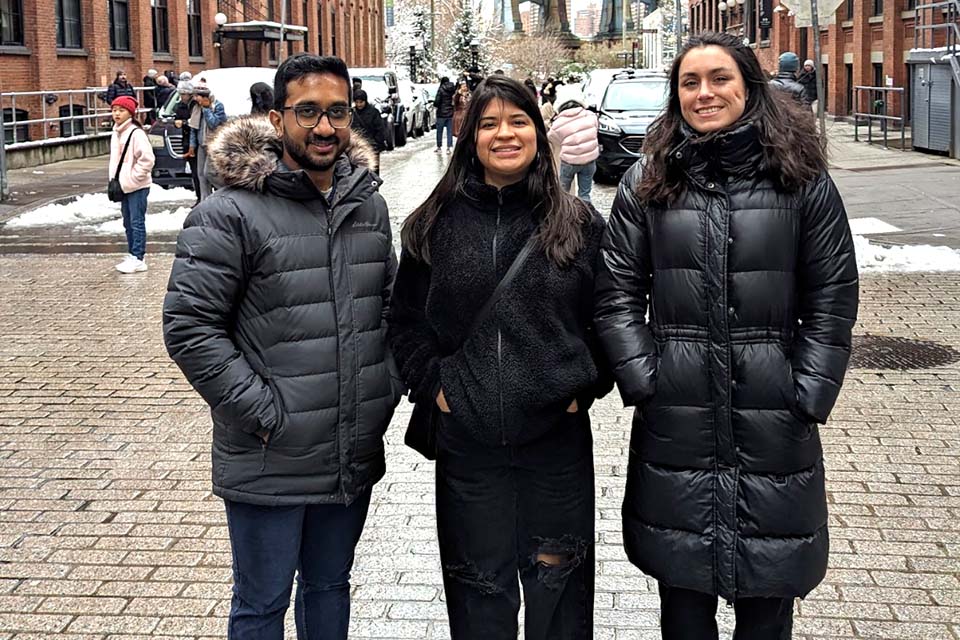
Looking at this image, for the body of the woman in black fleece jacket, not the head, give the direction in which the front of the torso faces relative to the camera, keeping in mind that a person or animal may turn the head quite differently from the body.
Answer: toward the camera

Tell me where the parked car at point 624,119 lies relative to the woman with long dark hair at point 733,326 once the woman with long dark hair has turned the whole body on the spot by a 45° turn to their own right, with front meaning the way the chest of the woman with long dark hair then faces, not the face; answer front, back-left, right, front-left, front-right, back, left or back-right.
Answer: back-right

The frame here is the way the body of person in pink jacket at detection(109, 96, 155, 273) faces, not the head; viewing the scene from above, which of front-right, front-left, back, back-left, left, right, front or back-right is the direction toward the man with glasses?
front-left

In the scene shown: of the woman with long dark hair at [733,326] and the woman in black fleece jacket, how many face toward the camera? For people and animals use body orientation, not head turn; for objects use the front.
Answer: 2

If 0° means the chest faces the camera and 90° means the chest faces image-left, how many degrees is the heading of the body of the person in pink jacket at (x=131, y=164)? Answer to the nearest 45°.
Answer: approximately 45°

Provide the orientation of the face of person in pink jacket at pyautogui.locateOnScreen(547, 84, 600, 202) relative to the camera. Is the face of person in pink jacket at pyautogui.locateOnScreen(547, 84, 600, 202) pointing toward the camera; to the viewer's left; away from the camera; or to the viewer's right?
away from the camera

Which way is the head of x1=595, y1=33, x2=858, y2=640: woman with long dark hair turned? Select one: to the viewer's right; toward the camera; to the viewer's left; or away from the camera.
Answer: toward the camera

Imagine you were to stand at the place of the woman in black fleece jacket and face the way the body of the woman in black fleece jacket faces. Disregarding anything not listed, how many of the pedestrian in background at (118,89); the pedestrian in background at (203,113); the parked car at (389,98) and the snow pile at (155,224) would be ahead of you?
0

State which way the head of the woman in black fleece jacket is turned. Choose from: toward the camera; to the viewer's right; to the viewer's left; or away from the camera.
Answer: toward the camera

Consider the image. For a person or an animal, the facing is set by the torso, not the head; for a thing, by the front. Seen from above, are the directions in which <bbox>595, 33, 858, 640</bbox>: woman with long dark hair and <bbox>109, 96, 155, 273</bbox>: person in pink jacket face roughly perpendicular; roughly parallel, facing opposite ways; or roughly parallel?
roughly parallel

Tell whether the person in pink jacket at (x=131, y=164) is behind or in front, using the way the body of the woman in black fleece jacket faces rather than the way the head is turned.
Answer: behind

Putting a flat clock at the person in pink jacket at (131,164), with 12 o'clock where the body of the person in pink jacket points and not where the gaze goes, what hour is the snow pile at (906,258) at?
The snow pile is roughly at 8 o'clock from the person in pink jacket.

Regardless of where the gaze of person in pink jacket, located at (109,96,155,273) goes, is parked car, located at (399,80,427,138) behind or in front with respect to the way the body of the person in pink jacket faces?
behind

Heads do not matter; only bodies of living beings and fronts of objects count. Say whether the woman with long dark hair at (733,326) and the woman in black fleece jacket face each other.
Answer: no

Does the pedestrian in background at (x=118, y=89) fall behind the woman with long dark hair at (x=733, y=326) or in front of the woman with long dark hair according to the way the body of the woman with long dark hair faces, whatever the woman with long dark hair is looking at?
behind

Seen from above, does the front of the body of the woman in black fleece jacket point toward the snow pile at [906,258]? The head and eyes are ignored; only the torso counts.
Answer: no

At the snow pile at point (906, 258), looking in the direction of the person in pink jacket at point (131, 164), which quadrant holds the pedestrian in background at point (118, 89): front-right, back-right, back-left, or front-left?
front-right

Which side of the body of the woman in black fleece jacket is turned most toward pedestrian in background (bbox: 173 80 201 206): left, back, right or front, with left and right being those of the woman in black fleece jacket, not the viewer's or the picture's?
back

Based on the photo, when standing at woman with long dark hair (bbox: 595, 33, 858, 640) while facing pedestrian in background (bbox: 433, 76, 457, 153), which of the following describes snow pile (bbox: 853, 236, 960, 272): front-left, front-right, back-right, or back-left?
front-right

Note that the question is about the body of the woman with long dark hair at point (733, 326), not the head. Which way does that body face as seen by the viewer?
toward the camera
